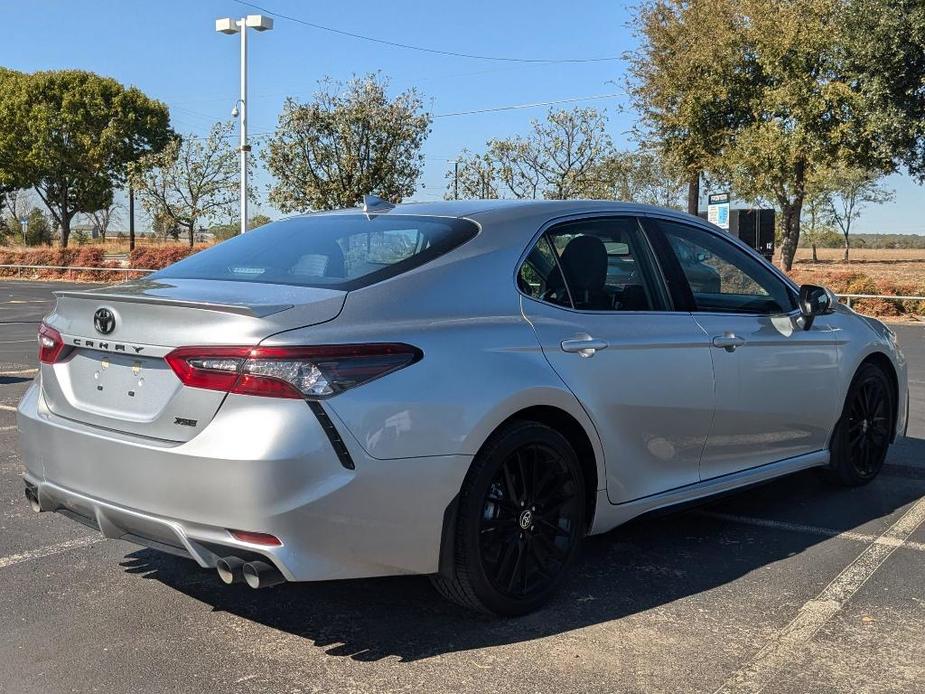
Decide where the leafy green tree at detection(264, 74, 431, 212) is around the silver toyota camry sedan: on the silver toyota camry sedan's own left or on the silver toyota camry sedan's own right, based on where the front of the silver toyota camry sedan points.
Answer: on the silver toyota camry sedan's own left

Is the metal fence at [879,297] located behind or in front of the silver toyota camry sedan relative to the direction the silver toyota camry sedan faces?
in front

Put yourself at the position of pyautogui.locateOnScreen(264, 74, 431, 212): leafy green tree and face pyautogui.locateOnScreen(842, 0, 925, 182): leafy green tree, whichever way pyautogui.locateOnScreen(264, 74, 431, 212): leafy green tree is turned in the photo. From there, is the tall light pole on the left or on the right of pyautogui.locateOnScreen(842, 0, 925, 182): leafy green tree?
right

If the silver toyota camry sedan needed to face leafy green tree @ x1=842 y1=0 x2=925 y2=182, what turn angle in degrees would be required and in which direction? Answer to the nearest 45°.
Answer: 0° — it already faces it

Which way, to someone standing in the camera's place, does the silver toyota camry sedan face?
facing away from the viewer and to the right of the viewer

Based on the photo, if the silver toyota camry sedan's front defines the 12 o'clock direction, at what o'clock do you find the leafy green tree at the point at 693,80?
The leafy green tree is roughly at 11 o'clock from the silver toyota camry sedan.

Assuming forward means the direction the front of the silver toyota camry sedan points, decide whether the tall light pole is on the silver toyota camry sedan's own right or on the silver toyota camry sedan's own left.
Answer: on the silver toyota camry sedan's own left

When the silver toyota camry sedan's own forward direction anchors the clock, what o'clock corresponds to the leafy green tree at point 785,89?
The leafy green tree is roughly at 11 o'clock from the silver toyota camry sedan.
